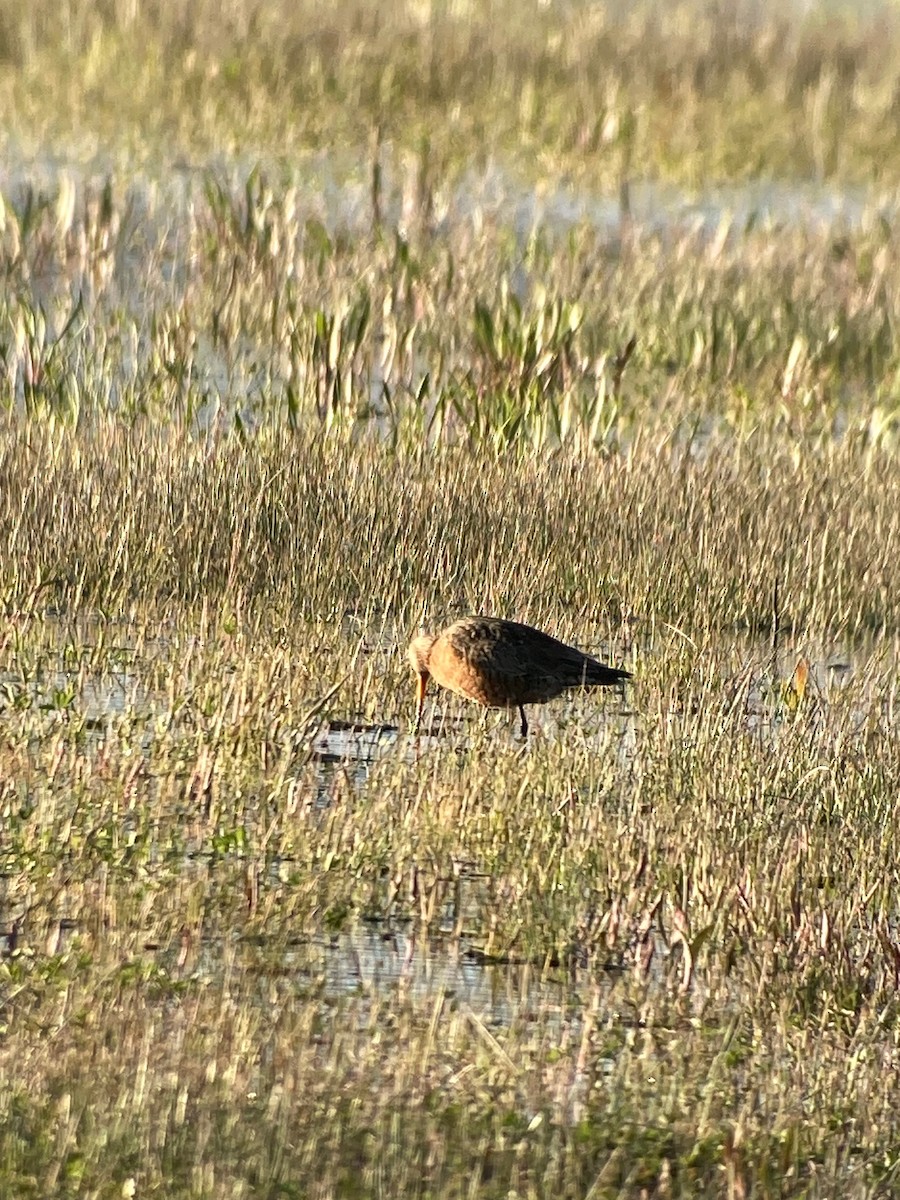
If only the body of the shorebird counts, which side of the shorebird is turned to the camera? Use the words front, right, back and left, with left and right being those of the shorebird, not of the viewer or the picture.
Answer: left
